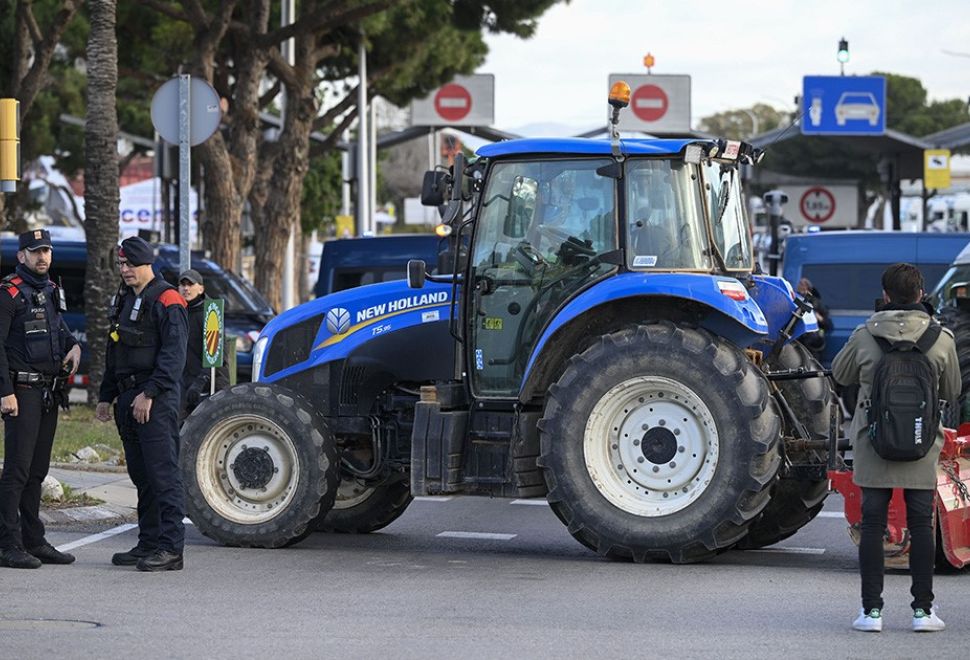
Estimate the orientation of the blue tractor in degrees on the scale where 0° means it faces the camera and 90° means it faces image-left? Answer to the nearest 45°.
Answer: approximately 90°

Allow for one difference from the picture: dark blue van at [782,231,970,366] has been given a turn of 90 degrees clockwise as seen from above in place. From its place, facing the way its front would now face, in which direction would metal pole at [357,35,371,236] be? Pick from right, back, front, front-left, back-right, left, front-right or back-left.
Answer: back-right

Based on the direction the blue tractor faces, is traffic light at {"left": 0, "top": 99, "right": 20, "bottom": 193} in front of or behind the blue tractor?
in front

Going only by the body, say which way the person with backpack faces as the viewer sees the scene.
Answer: away from the camera

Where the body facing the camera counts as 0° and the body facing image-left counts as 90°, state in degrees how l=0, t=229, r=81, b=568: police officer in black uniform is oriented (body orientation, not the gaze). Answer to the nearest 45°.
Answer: approximately 315°

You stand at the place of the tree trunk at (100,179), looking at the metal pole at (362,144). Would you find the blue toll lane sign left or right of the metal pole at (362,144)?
right

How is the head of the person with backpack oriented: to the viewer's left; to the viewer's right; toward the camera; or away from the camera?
away from the camera

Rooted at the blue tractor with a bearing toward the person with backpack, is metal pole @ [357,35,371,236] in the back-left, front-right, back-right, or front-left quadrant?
back-left

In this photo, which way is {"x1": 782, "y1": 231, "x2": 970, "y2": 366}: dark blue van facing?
to the viewer's right

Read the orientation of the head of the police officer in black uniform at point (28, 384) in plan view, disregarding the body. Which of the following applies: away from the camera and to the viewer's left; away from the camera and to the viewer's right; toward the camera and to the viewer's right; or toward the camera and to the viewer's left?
toward the camera and to the viewer's right
